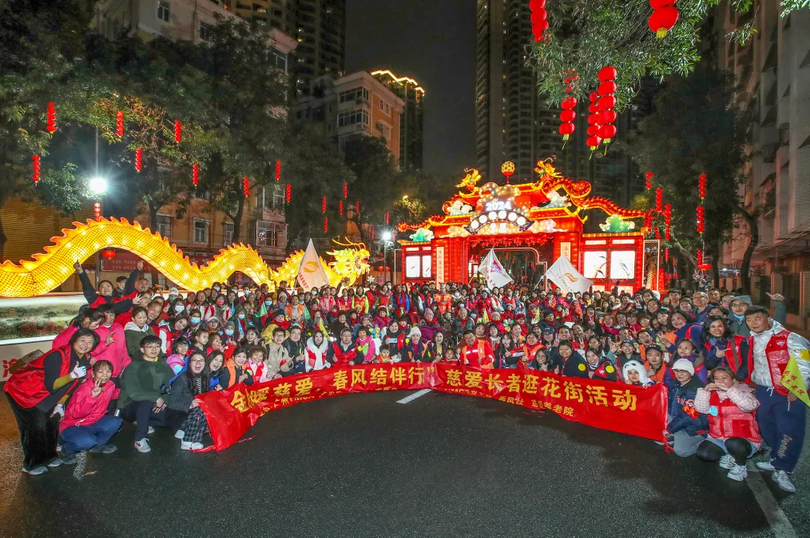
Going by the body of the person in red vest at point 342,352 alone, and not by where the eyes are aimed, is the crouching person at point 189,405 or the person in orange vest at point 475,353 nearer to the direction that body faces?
the crouching person

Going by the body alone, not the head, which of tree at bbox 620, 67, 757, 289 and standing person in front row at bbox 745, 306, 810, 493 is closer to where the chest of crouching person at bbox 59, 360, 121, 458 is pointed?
the standing person in front row

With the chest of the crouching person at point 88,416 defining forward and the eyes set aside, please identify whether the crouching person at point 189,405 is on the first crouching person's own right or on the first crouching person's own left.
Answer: on the first crouching person's own left

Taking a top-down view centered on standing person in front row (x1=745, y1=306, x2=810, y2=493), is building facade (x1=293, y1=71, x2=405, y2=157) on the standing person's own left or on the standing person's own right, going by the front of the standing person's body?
on the standing person's own right

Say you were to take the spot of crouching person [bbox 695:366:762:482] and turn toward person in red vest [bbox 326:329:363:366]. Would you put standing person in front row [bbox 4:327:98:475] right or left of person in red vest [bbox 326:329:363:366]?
left

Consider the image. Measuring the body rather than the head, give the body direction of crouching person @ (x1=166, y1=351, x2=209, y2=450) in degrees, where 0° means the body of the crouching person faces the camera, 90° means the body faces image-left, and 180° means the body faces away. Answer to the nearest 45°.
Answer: approximately 315°

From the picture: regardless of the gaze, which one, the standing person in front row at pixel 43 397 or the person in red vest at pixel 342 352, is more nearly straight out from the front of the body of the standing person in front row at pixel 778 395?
the standing person in front row
